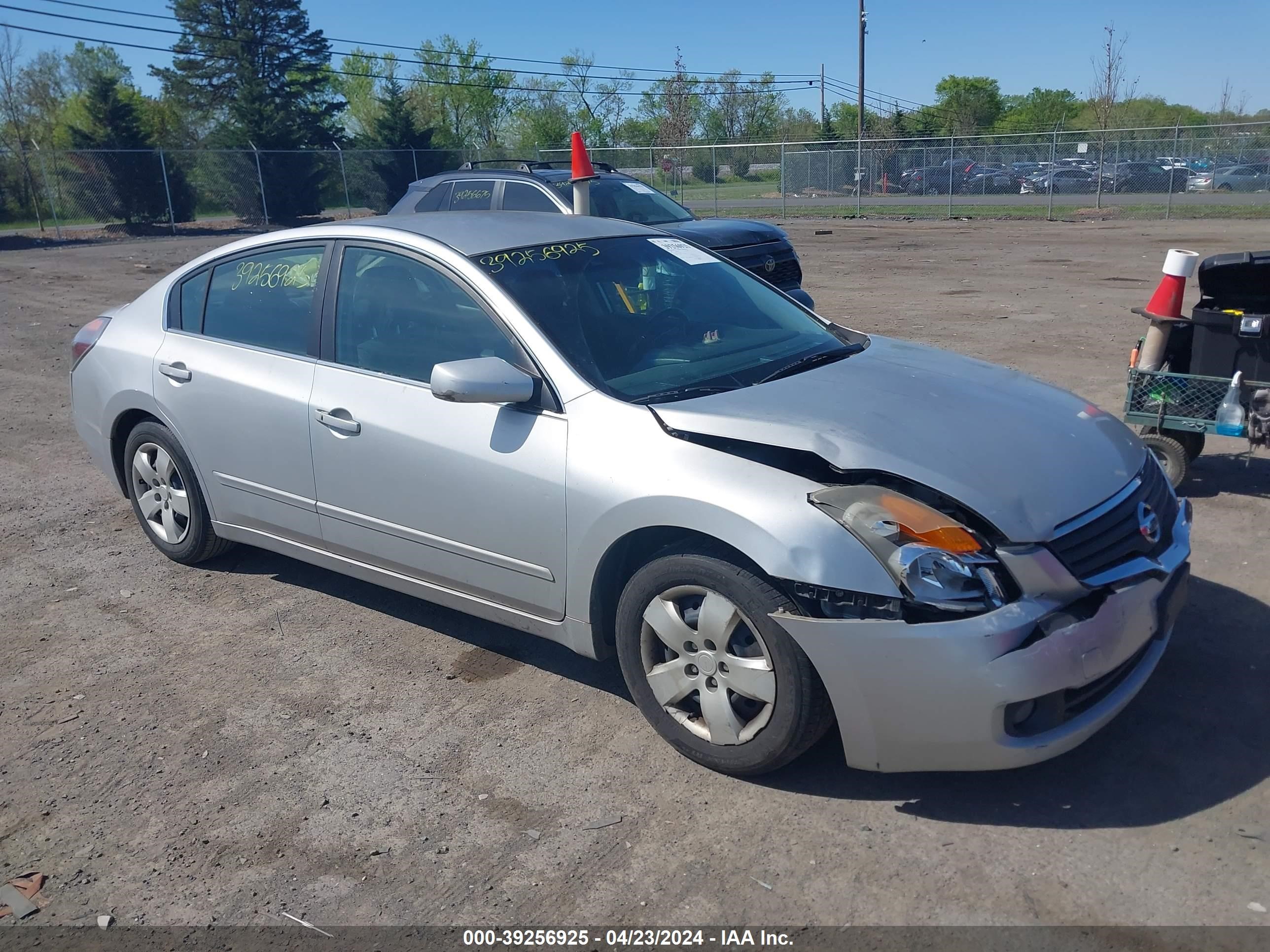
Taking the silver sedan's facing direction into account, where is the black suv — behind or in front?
behind

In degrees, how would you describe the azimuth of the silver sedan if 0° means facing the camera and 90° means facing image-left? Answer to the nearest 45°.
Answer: approximately 315°

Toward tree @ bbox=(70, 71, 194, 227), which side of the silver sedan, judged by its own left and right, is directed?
back

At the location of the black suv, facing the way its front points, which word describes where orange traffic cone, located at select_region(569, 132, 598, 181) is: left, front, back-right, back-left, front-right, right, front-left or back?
front-right
